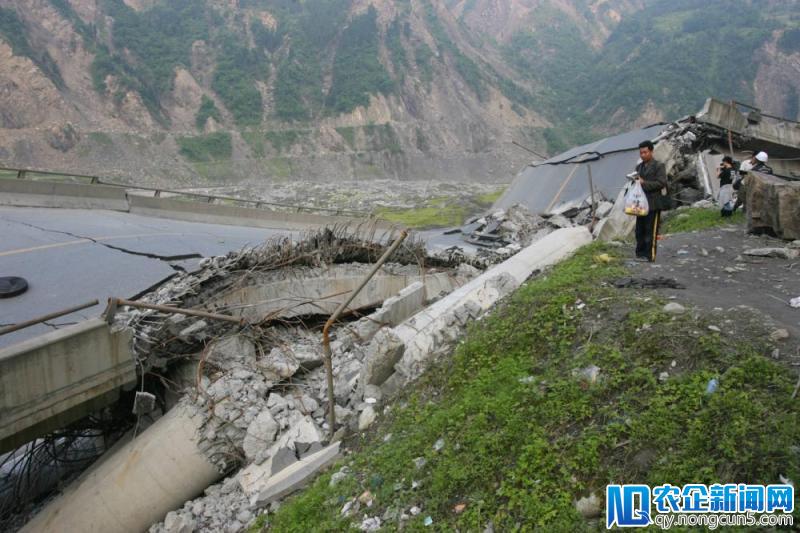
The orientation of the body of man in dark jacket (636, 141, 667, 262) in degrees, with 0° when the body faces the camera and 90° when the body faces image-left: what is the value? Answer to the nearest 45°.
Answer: approximately 45°

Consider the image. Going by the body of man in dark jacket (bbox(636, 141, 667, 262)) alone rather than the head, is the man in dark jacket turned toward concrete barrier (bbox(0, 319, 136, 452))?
yes

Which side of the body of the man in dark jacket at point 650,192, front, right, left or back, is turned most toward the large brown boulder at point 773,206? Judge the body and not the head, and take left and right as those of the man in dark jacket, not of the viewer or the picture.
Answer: back

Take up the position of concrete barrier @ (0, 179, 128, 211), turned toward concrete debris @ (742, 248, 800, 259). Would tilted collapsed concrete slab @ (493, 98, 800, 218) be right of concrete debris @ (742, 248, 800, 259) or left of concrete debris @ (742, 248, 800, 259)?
left

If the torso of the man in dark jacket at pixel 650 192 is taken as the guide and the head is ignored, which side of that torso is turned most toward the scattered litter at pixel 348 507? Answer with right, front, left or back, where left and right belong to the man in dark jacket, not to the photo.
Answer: front

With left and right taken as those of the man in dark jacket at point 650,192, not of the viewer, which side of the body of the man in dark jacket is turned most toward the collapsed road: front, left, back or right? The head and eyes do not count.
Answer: front

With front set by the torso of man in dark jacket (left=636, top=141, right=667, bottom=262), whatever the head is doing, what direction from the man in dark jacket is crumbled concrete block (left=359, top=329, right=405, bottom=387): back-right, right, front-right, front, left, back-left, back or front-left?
front

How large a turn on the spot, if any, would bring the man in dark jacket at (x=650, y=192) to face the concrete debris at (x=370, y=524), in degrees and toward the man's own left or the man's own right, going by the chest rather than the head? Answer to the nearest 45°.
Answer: approximately 45° to the man's own left

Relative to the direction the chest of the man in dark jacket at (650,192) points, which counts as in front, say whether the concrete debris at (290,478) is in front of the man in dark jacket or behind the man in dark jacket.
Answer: in front

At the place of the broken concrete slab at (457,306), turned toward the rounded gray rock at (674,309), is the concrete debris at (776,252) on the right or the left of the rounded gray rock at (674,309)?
left

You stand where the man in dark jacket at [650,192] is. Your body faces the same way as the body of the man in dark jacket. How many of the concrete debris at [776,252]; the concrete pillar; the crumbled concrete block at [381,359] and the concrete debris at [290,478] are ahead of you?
3

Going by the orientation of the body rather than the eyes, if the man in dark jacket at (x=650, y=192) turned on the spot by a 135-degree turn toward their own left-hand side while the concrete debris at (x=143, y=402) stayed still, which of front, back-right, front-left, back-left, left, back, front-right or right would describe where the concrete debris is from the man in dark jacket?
back-right

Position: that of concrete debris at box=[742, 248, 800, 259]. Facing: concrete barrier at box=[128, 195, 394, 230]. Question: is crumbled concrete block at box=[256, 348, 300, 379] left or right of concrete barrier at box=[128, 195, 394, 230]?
left

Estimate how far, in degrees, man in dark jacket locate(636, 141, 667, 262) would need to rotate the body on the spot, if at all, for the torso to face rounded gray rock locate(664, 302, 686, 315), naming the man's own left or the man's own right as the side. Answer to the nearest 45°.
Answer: approximately 45° to the man's own left

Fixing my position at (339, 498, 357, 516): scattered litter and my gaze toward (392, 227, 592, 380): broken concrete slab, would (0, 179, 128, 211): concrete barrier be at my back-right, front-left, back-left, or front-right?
front-left
